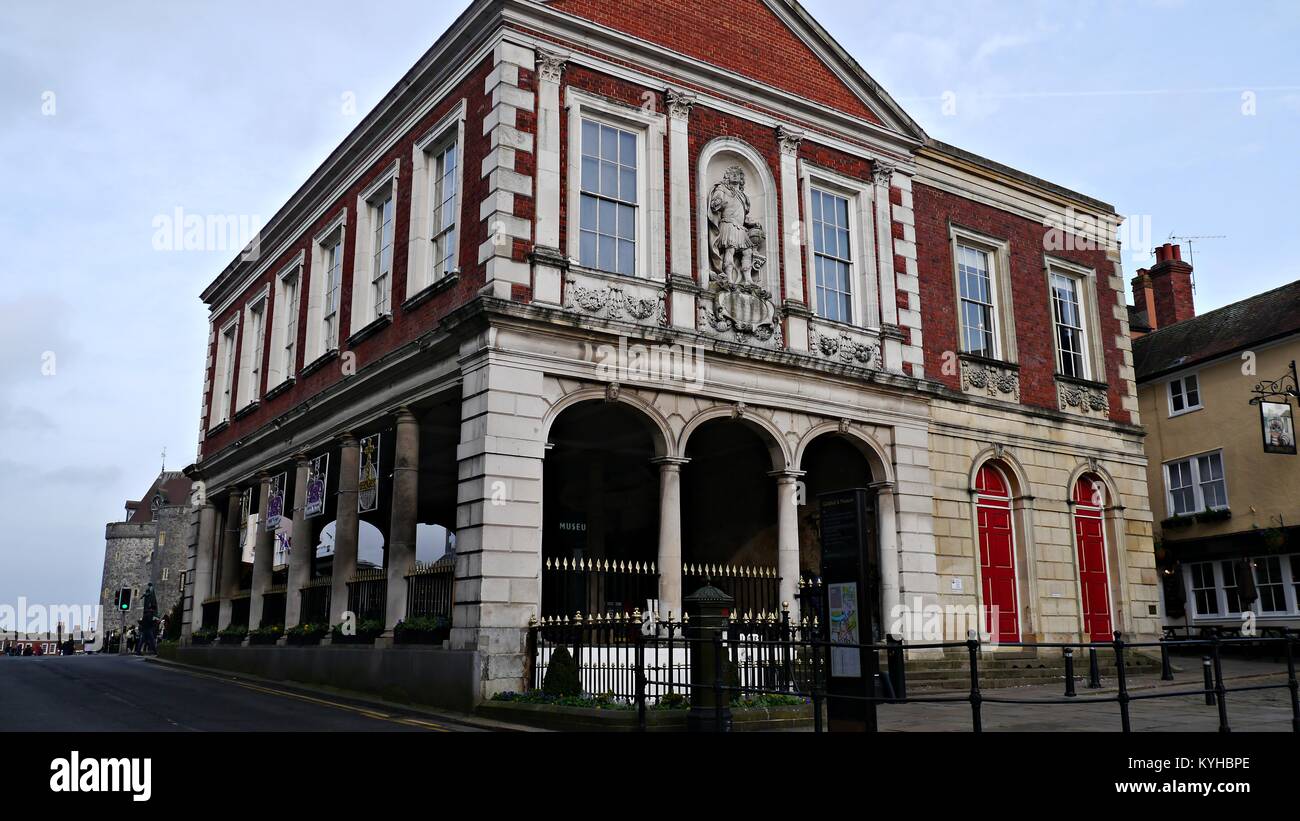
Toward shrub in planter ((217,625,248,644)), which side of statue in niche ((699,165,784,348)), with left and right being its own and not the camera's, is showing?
back

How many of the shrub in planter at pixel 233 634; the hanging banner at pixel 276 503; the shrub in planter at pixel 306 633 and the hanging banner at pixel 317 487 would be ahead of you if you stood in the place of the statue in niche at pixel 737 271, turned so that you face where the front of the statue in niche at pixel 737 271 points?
0

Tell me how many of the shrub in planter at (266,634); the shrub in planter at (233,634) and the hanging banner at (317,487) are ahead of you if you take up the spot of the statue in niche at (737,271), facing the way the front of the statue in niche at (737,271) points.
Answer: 0

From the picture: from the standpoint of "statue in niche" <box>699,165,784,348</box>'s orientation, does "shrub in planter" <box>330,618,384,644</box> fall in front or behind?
behind

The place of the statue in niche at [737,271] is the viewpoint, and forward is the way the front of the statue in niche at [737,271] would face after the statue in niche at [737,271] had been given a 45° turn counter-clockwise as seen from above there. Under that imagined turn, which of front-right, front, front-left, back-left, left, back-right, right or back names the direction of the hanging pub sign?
front-left

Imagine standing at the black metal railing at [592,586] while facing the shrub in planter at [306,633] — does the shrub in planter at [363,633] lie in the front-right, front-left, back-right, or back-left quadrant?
front-left

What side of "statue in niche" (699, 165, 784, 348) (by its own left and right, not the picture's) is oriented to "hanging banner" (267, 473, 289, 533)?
back

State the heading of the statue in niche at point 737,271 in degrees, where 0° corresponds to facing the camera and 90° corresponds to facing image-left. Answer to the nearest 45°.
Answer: approximately 315°

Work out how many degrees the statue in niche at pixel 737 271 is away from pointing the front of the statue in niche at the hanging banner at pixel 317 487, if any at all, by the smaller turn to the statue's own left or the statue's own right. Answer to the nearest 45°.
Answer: approximately 135° to the statue's own right

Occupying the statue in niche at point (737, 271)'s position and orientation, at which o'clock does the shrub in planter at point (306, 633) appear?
The shrub in planter is roughly at 5 o'clock from the statue in niche.
